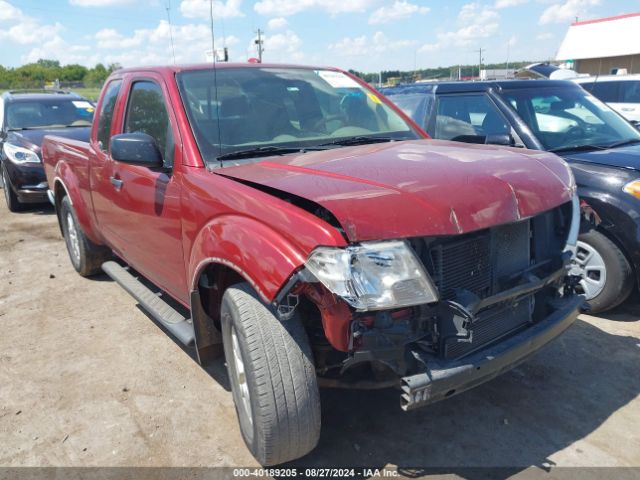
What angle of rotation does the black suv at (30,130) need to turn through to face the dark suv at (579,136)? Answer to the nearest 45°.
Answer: approximately 45° to its left

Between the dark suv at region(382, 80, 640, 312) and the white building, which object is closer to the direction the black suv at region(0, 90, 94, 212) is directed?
the dark suv

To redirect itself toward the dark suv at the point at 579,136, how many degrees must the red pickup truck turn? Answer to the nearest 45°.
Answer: approximately 90° to its left

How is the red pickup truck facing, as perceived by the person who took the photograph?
facing the viewer and to the right of the viewer

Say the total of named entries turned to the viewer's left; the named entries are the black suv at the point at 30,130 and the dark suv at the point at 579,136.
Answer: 0

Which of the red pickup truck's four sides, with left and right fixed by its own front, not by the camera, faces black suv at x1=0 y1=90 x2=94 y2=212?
back

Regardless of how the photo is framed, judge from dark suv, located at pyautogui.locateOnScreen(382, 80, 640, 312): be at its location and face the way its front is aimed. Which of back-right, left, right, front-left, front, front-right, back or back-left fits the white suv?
back-left

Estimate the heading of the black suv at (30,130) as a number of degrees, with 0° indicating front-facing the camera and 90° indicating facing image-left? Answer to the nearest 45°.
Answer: approximately 0°
